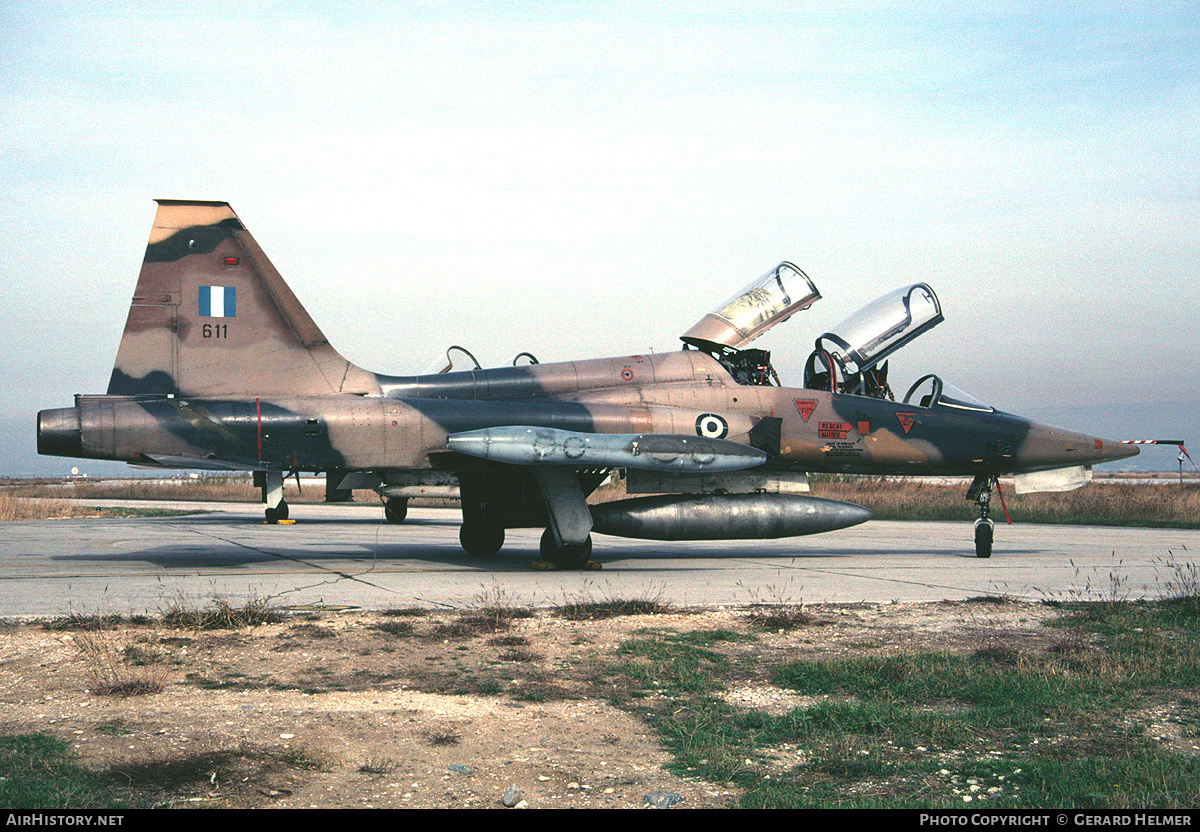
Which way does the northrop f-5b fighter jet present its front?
to the viewer's right
